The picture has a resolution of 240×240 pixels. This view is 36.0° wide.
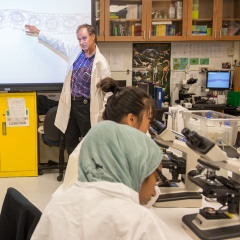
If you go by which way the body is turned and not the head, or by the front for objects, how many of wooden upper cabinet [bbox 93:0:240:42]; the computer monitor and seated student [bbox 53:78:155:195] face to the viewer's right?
1

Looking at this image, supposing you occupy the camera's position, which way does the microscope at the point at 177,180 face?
facing to the left of the viewer

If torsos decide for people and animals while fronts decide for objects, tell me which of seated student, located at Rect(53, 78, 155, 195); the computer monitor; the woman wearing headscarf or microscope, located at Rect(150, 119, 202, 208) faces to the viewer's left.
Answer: the microscope

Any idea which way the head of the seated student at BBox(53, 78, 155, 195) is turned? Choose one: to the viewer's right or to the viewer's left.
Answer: to the viewer's right

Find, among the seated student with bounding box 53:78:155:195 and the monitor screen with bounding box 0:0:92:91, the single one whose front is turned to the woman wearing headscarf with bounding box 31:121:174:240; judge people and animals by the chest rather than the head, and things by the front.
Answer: the monitor screen

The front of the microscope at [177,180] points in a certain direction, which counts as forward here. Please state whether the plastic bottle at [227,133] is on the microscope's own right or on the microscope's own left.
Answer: on the microscope's own right

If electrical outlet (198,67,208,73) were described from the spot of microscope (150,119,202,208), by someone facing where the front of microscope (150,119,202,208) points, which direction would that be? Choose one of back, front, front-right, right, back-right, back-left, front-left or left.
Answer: right

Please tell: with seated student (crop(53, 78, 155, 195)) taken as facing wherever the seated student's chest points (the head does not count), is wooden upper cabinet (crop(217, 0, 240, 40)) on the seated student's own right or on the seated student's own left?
on the seated student's own left

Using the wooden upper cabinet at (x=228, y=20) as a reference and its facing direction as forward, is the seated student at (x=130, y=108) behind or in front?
in front

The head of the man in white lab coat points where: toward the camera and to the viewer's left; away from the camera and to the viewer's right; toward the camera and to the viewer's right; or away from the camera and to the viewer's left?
toward the camera and to the viewer's left

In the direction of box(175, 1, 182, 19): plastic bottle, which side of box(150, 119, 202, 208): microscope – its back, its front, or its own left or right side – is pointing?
right

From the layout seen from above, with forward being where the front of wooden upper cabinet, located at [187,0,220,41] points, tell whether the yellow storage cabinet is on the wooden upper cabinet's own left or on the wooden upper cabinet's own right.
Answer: on the wooden upper cabinet's own right

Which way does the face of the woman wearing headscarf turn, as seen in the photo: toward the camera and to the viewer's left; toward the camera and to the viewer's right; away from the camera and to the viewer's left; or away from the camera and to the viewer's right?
away from the camera and to the viewer's right

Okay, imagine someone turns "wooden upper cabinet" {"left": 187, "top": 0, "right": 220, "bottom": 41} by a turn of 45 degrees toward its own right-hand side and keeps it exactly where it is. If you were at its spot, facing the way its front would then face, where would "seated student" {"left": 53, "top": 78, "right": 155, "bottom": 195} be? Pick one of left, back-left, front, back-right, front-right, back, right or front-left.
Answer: front-left

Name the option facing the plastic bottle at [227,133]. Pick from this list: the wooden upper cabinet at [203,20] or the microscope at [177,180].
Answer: the wooden upper cabinet
